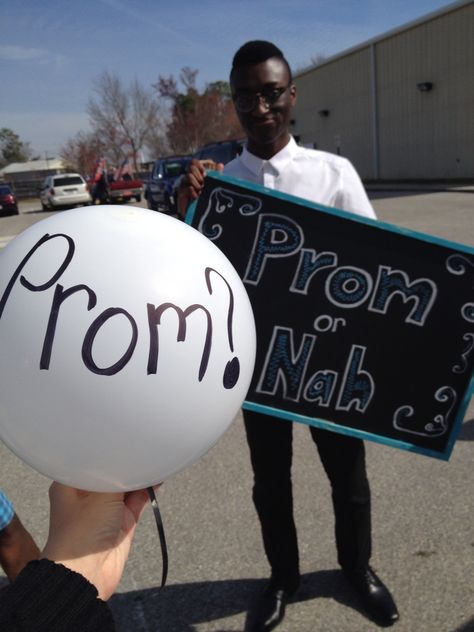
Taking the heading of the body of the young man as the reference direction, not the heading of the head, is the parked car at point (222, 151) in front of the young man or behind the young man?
behind

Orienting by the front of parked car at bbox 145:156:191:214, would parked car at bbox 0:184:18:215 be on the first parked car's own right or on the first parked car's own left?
on the first parked car's own right

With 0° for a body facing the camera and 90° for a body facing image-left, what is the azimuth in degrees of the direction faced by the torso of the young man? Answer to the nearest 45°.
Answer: approximately 0°

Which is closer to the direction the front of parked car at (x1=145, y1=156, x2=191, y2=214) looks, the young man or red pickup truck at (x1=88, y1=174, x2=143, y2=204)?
the young man

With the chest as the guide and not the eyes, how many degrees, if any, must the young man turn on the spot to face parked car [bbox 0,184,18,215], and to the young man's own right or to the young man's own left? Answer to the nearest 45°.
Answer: approximately 135° to the young man's own right

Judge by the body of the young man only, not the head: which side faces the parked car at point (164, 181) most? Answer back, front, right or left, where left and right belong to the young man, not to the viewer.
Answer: back

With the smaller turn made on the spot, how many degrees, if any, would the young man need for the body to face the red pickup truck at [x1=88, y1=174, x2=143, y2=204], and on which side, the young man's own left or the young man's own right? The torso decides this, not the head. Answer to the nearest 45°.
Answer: approximately 180°

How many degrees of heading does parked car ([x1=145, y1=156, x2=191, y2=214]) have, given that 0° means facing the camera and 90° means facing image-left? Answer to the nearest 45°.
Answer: approximately 45°

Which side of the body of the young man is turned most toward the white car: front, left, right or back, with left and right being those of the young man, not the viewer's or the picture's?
back

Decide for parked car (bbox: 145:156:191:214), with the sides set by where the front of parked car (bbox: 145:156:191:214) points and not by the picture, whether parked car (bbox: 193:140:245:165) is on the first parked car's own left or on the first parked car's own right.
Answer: on the first parked car's own left
